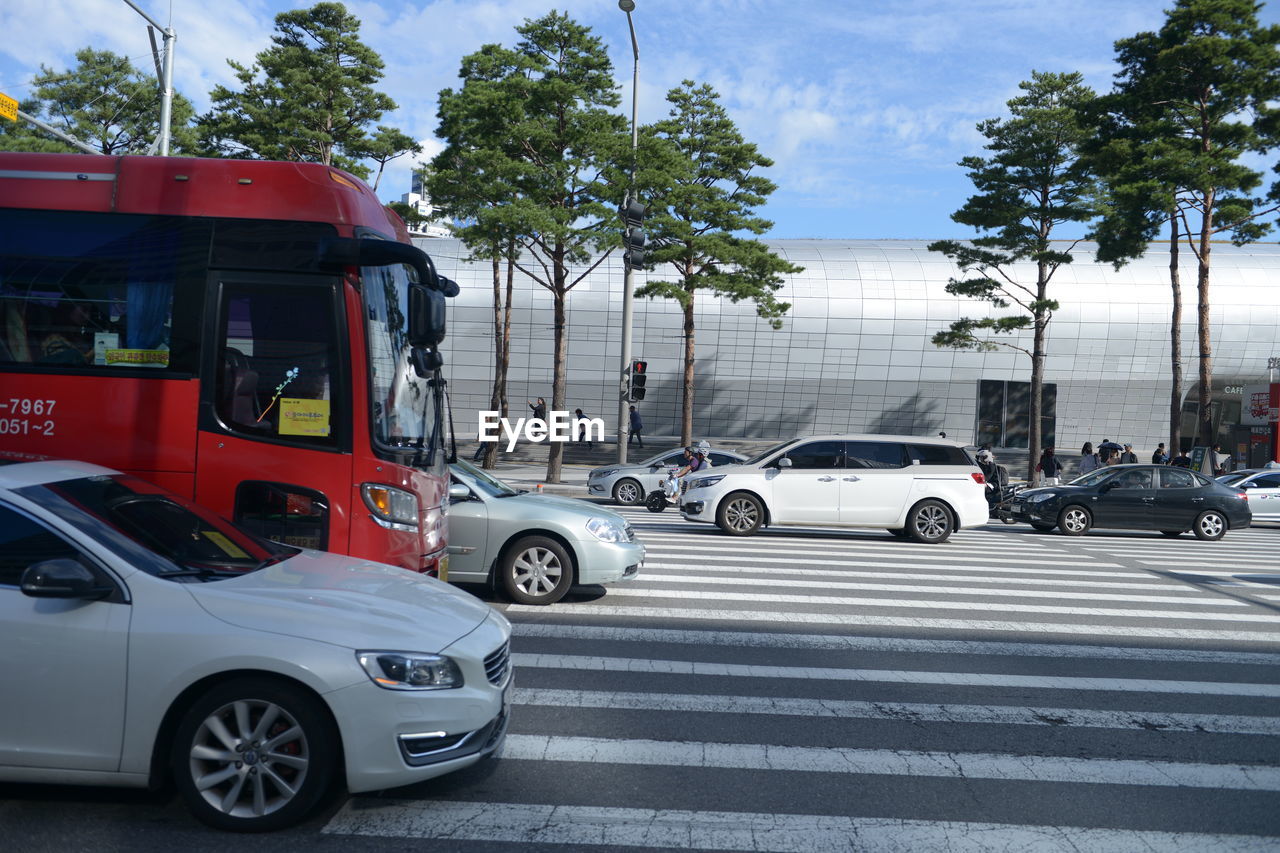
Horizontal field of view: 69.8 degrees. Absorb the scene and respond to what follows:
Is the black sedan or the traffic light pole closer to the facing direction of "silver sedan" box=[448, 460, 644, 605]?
the black sedan

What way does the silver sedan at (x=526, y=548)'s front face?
to the viewer's right

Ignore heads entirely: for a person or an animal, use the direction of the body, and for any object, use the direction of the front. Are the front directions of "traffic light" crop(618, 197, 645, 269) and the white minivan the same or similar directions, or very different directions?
very different directions

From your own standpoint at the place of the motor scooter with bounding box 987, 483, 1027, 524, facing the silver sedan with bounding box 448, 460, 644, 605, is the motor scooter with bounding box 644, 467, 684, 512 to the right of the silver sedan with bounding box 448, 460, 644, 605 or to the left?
right

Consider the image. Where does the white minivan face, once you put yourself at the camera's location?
facing to the left of the viewer

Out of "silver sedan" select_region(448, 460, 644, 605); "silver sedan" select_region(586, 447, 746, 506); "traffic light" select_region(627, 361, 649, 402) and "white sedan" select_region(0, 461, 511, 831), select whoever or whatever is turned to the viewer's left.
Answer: "silver sedan" select_region(586, 447, 746, 506)

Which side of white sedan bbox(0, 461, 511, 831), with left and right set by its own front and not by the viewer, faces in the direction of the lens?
right

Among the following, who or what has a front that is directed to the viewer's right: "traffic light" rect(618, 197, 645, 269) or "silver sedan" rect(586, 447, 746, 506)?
the traffic light

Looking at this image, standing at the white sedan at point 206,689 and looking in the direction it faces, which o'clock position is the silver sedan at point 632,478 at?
The silver sedan is roughly at 10 o'clock from the white sedan.

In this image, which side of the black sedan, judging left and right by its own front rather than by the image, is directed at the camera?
left

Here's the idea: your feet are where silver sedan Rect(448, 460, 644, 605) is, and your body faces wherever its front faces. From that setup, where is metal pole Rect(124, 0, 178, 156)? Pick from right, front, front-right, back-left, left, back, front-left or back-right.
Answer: back-left

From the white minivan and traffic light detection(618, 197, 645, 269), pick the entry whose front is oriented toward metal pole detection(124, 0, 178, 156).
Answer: the white minivan

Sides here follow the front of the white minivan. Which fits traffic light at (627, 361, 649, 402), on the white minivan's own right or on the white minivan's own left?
on the white minivan's own right

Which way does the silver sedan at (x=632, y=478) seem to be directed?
to the viewer's left

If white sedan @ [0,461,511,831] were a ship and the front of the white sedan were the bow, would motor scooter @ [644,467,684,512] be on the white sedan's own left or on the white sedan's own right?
on the white sedan's own left
